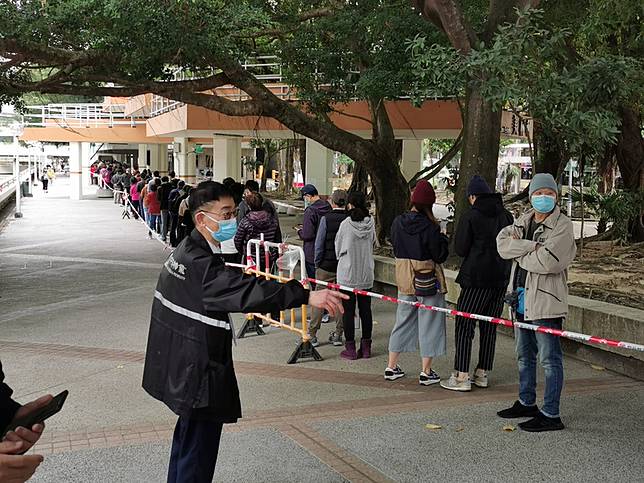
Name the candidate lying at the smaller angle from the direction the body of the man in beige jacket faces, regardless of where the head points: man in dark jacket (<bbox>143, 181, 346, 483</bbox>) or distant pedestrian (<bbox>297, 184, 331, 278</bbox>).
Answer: the man in dark jacket

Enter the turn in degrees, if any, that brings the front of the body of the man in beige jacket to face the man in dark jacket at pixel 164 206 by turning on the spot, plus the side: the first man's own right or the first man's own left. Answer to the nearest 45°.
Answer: approximately 90° to the first man's own right

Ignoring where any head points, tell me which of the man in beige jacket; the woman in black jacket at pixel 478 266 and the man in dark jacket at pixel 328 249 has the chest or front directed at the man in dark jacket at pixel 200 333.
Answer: the man in beige jacket

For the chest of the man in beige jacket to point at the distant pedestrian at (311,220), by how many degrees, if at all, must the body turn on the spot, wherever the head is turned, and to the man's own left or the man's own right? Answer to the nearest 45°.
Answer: approximately 90° to the man's own right

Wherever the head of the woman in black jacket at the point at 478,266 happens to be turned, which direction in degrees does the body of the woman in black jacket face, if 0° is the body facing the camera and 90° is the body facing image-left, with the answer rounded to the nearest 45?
approximately 135°

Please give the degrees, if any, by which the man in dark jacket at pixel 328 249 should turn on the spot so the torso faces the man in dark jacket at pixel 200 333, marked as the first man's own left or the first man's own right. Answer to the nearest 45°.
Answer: approximately 135° to the first man's own left

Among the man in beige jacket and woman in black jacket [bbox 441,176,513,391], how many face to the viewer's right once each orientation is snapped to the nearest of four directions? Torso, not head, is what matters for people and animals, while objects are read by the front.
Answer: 0

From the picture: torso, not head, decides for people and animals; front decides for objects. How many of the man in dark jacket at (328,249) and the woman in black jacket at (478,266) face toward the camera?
0
